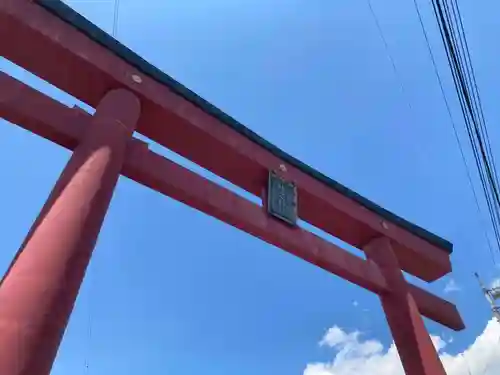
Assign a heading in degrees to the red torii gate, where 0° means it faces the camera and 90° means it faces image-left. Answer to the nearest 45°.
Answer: approximately 315°
